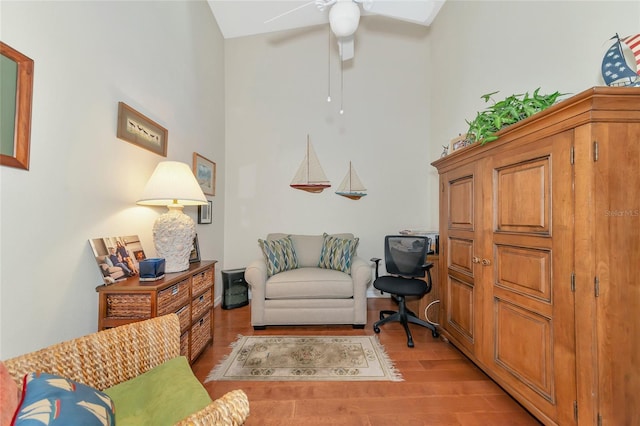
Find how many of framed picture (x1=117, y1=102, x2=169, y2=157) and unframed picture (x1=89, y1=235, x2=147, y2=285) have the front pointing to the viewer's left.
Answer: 0

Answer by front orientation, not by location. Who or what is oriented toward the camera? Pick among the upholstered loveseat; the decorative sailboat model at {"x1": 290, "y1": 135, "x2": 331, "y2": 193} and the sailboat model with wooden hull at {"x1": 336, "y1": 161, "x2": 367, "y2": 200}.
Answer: the upholstered loveseat

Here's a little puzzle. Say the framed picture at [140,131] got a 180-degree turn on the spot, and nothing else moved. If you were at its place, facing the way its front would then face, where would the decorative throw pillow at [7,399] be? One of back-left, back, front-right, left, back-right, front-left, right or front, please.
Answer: back-left

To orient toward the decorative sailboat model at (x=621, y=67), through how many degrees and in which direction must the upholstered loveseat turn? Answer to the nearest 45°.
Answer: approximately 45° to its left

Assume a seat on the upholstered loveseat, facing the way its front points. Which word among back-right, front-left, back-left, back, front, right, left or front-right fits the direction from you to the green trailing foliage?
front-left

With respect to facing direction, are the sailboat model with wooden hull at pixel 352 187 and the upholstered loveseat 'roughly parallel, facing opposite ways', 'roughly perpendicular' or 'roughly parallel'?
roughly perpendicular

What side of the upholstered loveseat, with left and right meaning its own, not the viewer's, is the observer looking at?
front

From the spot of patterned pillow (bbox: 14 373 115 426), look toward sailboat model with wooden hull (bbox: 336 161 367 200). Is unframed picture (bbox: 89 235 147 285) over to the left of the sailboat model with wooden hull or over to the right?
left

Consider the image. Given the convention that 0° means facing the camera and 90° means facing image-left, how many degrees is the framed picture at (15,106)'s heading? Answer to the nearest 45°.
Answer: approximately 315°

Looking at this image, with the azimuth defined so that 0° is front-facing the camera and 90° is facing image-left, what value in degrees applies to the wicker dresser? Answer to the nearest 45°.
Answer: approximately 315°

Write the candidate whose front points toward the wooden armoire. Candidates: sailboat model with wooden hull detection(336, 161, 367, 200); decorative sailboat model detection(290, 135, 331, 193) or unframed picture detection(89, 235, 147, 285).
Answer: the unframed picture
